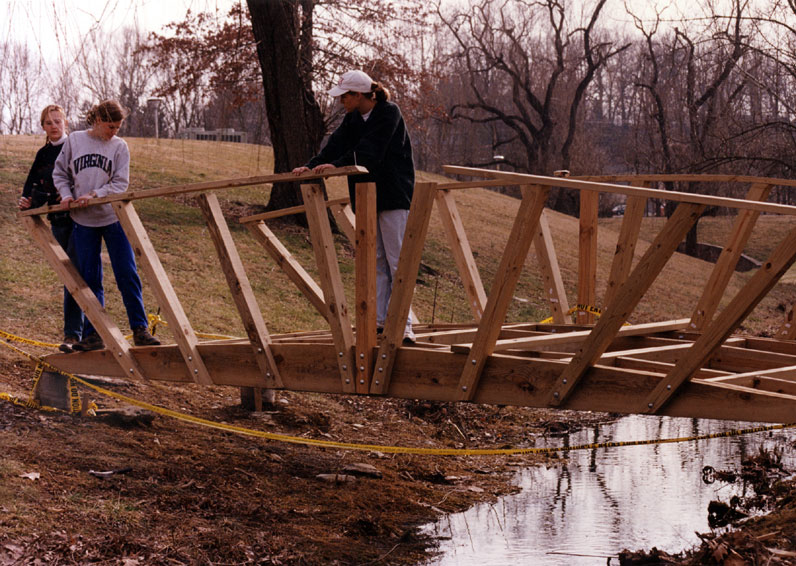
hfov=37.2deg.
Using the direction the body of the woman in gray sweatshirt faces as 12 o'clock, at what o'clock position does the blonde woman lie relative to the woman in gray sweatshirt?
The blonde woman is roughly at 5 o'clock from the woman in gray sweatshirt.

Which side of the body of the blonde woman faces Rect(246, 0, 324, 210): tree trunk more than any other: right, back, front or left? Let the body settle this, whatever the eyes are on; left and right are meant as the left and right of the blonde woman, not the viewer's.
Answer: back

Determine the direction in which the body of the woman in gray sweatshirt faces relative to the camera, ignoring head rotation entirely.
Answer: toward the camera

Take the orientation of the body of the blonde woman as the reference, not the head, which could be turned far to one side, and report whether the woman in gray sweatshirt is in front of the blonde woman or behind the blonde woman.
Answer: in front

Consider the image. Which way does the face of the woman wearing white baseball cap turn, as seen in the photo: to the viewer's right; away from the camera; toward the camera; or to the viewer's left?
to the viewer's left

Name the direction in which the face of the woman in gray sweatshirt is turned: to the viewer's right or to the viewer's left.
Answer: to the viewer's right

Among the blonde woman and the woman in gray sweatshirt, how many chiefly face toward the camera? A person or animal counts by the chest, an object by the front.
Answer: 2

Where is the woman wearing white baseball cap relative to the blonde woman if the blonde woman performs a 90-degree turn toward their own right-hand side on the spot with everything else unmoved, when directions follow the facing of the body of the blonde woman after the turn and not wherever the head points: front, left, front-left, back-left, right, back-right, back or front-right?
back-left
